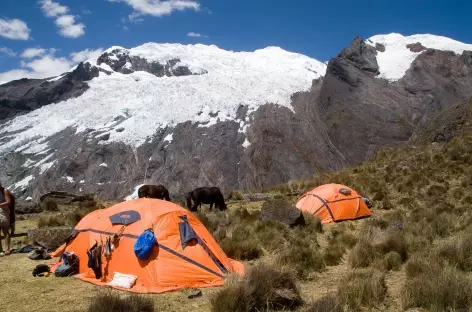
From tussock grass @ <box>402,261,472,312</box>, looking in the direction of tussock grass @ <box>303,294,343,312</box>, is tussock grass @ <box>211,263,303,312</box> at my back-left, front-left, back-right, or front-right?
front-right
